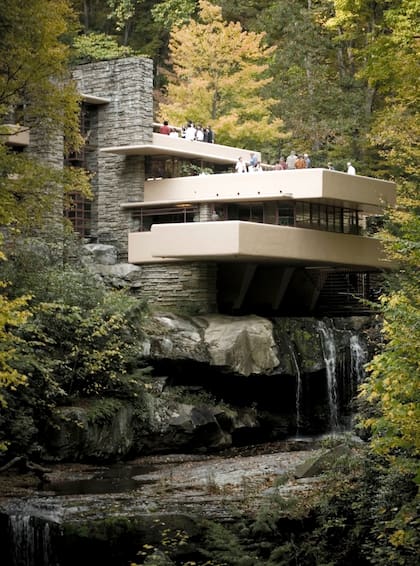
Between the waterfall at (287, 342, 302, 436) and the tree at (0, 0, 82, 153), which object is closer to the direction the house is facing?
the waterfall

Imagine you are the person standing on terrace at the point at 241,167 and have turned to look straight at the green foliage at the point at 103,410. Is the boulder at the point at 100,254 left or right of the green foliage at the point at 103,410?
right

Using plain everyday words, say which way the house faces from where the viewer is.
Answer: facing the viewer and to the right of the viewer

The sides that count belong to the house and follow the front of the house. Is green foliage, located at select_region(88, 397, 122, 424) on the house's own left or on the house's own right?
on the house's own right

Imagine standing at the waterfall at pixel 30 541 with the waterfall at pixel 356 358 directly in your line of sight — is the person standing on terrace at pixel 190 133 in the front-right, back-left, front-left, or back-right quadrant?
front-left

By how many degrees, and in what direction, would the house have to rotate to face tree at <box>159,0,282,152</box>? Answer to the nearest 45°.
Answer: approximately 135° to its left

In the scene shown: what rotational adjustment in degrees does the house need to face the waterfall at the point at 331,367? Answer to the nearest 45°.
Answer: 0° — it already faces it

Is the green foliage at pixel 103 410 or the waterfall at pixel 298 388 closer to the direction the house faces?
the waterfall

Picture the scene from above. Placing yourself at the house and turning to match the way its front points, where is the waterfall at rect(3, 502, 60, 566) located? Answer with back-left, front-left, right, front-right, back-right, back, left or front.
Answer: front-right

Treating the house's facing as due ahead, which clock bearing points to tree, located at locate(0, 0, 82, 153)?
The tree is roughly at 2 o'clock from the house.
